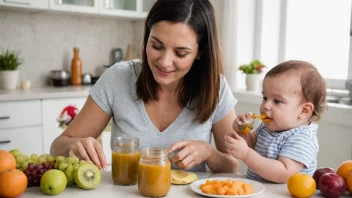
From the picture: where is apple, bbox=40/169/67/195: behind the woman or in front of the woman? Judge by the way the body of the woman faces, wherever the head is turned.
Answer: in front

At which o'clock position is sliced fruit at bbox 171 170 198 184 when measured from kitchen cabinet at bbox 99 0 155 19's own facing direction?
The sliced fruit is roughly at 12 o'clock from the kitchen cabinet.

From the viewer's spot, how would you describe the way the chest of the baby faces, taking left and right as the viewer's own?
facing the viewer and to the left of the viewer

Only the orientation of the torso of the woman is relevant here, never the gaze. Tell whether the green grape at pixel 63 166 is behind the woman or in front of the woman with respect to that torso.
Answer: in front

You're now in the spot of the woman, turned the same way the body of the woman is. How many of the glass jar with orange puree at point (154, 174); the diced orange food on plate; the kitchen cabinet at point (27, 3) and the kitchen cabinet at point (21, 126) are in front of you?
2

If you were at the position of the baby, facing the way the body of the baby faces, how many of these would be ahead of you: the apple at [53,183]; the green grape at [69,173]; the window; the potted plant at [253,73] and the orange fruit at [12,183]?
3

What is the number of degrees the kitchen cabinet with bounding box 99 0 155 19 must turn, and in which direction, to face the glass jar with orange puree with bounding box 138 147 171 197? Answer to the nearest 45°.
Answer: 0° — it already faces it

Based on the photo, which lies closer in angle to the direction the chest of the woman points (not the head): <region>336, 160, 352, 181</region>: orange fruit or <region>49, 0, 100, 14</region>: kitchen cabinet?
the orange fruit

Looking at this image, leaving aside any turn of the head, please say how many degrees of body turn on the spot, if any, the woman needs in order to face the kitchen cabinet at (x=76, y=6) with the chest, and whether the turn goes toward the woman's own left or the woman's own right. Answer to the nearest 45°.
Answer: approximately 180°

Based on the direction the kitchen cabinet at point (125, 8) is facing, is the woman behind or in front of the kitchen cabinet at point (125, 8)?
in front

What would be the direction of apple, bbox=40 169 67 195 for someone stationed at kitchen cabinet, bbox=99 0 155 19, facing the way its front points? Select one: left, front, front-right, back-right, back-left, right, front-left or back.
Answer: front

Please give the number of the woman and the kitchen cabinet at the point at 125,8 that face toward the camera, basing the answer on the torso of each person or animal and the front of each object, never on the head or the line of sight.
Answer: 2

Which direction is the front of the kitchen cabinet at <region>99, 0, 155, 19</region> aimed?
toward the camera

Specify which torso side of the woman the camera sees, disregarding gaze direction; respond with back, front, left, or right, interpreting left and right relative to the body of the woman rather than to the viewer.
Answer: front

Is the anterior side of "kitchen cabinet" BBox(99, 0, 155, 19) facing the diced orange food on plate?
yes
